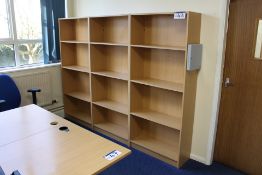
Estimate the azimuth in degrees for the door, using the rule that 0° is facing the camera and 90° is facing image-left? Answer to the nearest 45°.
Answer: approximately 45°

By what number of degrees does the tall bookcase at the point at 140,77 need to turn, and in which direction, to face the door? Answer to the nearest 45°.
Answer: approximately 90° to its left

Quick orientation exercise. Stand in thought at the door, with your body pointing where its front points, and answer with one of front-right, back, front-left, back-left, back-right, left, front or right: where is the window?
front-right

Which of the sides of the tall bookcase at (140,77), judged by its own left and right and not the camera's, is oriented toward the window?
right

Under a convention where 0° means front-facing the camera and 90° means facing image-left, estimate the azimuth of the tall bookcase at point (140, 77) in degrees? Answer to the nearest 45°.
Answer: approximately 45°

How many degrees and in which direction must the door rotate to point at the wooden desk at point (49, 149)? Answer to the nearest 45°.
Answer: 0° — it already faces it

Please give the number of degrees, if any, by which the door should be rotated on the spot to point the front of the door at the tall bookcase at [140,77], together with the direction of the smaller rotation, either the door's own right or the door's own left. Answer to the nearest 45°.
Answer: approximately 45° to the door's own right
